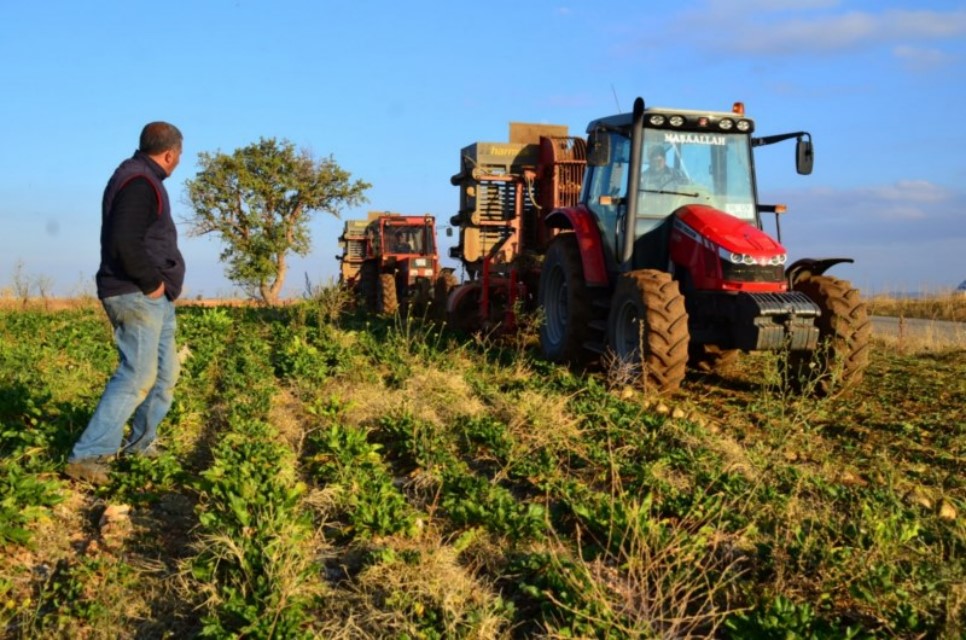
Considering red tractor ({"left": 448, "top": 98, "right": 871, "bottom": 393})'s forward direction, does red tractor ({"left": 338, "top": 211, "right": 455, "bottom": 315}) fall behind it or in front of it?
behind

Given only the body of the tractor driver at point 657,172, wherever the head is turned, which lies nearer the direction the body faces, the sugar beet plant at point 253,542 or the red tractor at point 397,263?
the sugar beet plant

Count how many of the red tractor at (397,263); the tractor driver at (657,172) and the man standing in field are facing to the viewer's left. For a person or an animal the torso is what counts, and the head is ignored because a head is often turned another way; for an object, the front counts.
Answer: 0

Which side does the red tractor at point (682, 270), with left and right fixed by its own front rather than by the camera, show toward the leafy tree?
back

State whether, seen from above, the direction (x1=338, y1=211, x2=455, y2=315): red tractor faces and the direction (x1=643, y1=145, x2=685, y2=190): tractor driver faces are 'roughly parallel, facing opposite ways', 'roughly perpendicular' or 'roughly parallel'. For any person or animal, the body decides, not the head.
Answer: roughly parallel

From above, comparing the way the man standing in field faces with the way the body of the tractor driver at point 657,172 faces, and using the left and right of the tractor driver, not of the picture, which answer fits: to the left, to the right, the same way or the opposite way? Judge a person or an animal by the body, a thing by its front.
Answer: to the left

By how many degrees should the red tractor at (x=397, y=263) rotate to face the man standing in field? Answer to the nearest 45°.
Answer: approximately 45° to its right

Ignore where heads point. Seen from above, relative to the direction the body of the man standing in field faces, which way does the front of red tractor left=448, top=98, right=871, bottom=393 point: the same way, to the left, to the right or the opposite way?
to the right

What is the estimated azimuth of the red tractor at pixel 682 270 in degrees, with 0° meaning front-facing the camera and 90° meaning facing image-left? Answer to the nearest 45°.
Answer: approximately 315°

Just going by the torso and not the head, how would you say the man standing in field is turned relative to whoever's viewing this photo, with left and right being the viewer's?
facing to the right of the viewer

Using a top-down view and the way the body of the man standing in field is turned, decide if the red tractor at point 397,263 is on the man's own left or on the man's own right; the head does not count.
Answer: on the man's own left

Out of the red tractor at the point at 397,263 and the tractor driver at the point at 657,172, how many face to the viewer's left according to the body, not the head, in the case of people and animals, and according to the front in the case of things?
0

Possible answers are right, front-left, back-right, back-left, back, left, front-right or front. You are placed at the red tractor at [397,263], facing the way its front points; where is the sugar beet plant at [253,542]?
front-right

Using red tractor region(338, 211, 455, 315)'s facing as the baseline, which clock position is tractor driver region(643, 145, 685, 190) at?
The tractor driver is roughly at 1 o'clock from the red tractor.

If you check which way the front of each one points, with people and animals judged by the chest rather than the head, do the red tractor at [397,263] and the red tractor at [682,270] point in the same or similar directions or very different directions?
same or similar directions
